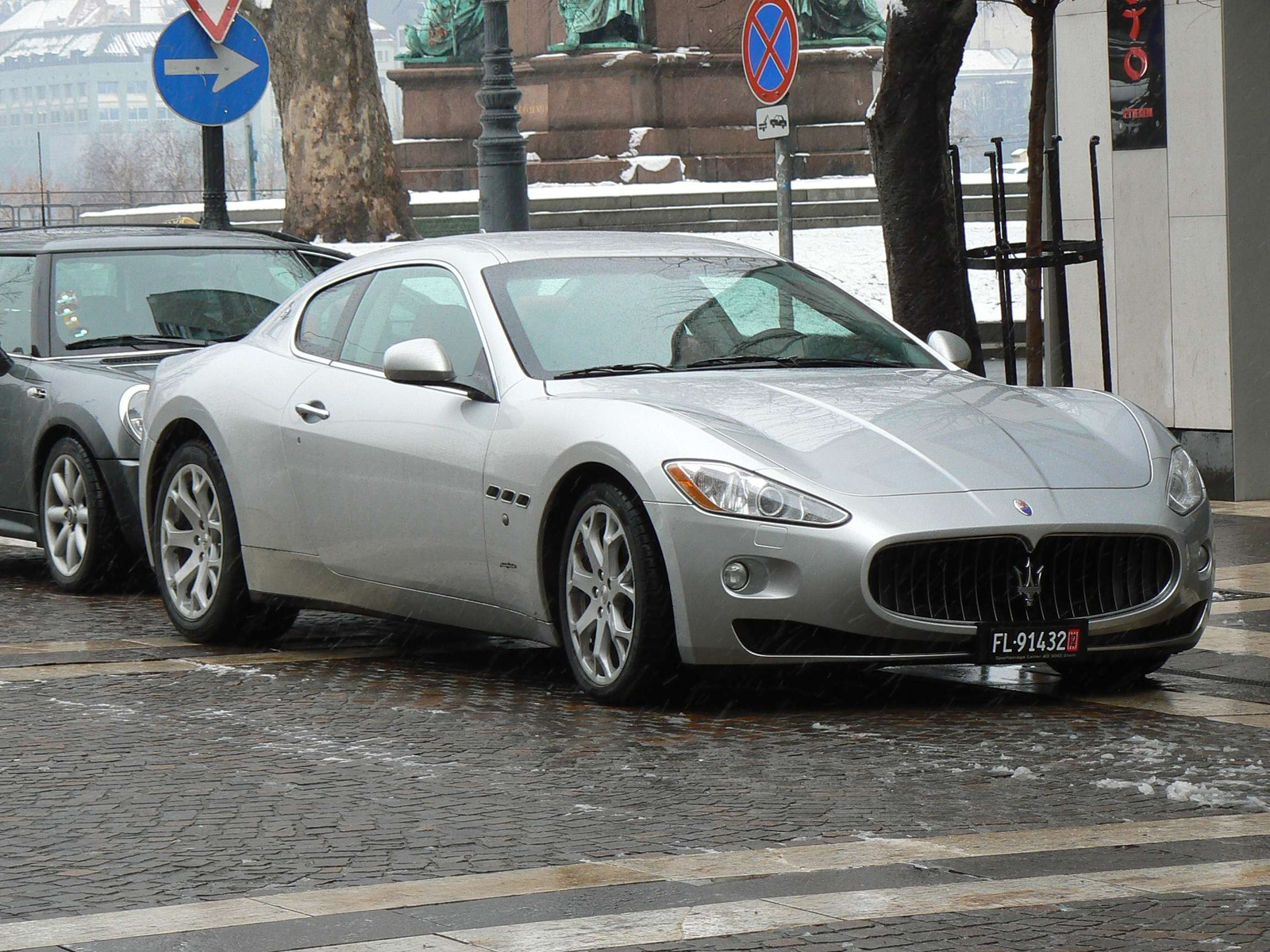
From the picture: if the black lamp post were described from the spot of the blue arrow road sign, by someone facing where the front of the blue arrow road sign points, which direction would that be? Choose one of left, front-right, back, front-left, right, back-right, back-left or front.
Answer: back-left

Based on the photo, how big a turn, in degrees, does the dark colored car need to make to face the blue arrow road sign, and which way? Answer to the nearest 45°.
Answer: approximately 135° to its left

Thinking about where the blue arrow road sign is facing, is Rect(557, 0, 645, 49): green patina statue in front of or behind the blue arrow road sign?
behind

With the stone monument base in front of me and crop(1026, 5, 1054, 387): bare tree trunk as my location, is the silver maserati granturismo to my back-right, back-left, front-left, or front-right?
back-left

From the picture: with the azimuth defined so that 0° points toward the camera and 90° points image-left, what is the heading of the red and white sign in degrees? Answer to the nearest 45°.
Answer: approximately 0°

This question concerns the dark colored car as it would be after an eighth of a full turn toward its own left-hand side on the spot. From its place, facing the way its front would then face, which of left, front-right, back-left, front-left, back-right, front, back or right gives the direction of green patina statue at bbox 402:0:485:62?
left

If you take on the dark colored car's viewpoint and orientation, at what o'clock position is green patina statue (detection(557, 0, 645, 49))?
The green patina statue is roughly at 8 o'clock from the dark colored car.

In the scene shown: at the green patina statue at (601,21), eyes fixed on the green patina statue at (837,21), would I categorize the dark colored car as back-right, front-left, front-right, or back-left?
back-right

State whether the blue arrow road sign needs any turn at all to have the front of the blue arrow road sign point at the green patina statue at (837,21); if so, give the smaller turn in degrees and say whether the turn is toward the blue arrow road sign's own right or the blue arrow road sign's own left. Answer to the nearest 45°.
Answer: approximately 135° to the blue arrow road sign's own left

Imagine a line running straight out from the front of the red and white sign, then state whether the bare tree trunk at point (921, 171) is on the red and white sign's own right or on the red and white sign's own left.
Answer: on the red and white sign's own left

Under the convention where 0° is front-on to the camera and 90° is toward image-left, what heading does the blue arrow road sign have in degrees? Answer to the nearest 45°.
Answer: approximately 0°

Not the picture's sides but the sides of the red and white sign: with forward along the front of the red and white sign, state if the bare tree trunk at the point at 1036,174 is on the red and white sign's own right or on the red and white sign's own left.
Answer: on the red and white sign's own left

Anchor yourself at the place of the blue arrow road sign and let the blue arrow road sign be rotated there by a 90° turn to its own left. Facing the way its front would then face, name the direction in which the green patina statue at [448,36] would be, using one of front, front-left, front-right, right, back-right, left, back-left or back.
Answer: left

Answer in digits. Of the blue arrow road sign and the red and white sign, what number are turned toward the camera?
2

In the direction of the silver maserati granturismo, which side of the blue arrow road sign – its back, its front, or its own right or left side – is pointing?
front
